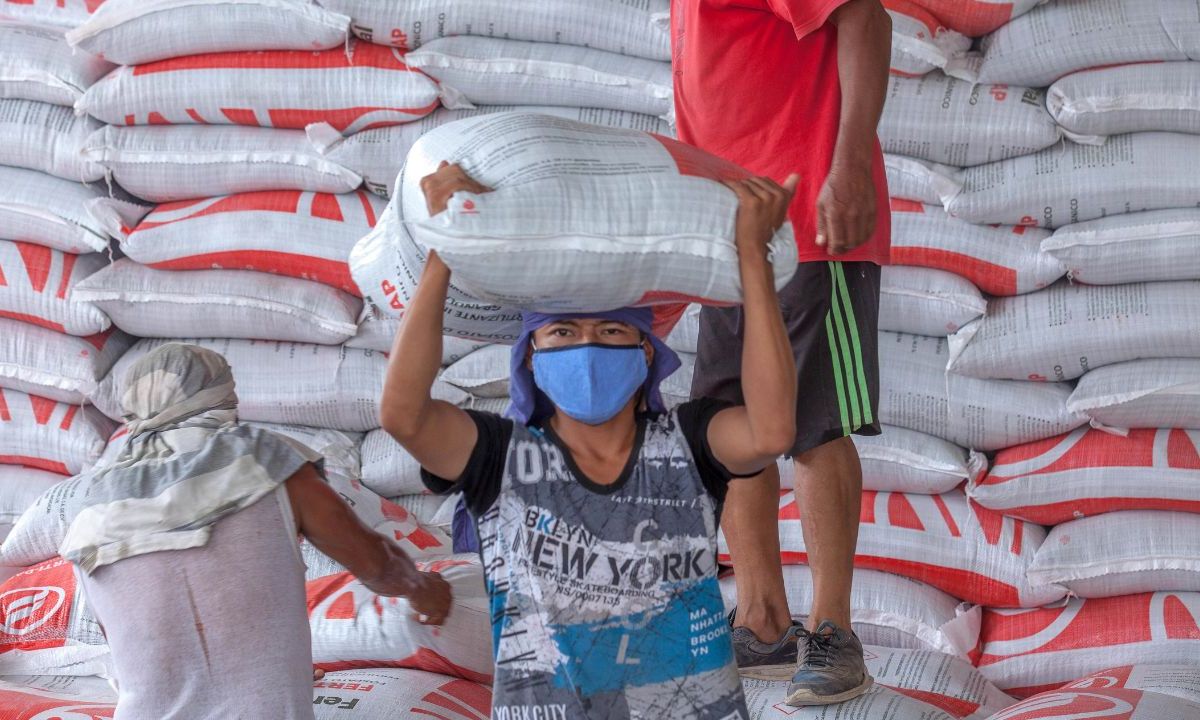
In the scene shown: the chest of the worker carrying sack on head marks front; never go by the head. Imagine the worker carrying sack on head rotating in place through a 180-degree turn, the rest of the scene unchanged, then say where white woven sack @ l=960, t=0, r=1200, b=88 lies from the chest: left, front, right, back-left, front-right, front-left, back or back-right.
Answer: front-right

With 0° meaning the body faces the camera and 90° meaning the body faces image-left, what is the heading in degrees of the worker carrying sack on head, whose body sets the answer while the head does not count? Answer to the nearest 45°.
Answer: approximately 0°

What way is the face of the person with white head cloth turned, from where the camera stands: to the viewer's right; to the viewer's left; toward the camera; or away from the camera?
away from the camera

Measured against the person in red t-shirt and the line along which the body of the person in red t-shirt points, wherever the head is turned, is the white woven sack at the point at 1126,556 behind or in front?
behind

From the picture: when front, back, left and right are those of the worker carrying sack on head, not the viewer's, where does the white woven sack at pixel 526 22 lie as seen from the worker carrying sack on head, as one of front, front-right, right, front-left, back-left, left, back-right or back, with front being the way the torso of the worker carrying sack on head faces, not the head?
back

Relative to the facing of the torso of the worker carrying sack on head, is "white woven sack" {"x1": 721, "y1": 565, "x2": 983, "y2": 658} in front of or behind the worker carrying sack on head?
behind

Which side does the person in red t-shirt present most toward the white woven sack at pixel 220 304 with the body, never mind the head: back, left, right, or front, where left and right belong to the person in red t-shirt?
right

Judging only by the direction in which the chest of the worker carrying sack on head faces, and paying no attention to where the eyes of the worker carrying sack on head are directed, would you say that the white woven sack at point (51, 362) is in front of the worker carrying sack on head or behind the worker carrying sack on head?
behind

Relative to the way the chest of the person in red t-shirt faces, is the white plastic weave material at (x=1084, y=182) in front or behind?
behind

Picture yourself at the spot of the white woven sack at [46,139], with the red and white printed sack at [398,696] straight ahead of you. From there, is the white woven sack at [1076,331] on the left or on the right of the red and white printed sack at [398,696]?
left
